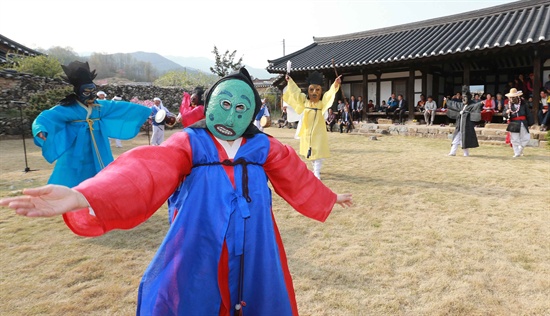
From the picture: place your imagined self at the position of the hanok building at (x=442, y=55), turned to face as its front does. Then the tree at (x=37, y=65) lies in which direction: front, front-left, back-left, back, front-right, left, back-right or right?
front-right

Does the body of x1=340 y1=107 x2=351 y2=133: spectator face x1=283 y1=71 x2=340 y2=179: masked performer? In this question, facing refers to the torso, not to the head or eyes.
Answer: yes

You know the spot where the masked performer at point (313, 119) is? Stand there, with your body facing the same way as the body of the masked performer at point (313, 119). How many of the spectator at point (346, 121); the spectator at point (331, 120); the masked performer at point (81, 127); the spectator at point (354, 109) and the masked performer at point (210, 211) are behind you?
3

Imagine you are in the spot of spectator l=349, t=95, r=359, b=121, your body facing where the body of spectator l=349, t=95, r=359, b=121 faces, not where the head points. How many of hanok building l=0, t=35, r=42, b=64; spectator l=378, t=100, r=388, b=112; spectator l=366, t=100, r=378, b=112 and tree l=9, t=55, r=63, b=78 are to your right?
2

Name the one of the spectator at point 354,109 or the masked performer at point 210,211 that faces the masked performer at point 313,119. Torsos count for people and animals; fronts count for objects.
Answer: the spectator

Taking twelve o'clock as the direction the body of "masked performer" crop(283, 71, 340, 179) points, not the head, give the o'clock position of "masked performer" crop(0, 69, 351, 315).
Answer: "masked performer" crop(0, 69, 351, 315) is roughly at 12 o'clock from "masked performer" crop(283, 71, 340, 179).

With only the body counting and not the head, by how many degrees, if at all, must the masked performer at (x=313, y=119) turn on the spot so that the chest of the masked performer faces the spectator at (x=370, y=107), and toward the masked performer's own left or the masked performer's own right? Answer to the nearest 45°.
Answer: approximately 180°
